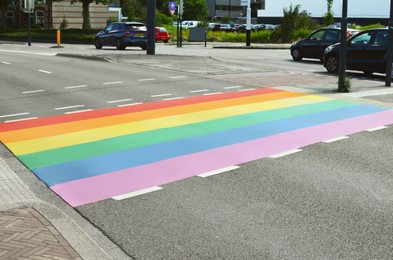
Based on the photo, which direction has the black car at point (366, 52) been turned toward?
to the viewer's left

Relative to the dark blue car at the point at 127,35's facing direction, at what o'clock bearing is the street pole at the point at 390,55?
The street pole is roughly at 7 o'clock from the dark blue car.

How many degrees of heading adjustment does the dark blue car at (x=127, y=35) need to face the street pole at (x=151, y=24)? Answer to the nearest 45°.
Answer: approximately 135° to its left

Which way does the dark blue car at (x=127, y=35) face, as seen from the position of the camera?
facing away from the viewer and to the left of the viewer

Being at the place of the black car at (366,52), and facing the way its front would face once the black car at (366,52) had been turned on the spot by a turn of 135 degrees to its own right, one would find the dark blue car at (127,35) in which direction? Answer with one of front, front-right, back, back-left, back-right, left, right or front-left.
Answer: left

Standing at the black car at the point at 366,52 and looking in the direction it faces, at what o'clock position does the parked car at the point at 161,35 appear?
The parked car is roughly at 2 o'clock from the black car.

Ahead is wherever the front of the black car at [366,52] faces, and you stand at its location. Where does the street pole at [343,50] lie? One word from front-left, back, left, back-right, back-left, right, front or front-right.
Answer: left
